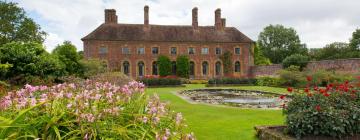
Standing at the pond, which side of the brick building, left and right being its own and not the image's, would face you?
front

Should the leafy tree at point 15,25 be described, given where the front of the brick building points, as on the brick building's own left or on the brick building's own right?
on the brick building's own right

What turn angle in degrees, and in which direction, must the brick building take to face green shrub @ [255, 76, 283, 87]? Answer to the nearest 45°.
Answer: approximately 45° to its left

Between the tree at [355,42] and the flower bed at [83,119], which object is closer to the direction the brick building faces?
the flower bed

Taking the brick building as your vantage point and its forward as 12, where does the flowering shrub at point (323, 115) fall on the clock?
The flowering shrub is roughly at 12 o'clock from the brick building.

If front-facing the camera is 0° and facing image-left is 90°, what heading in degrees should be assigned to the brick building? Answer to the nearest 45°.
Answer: approximately 0°

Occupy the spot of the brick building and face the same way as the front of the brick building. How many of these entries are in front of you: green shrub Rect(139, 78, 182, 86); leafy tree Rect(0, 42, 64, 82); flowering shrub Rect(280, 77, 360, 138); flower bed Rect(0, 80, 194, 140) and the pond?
5

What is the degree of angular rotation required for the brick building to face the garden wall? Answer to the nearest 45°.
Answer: approximately 45° to its left

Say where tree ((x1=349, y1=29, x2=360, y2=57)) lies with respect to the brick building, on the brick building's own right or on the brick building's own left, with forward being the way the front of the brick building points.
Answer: on the brick building's own left

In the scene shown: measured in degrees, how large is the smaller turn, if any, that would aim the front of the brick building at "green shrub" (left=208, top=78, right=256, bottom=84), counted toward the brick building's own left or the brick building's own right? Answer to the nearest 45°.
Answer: approximately 45° to the brick building's own left

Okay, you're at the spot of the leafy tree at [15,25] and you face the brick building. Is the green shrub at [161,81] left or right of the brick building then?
right

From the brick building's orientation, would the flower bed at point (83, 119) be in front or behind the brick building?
in front
